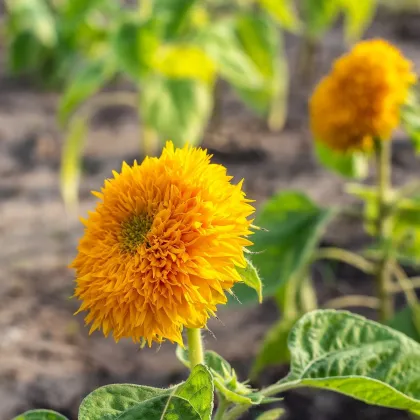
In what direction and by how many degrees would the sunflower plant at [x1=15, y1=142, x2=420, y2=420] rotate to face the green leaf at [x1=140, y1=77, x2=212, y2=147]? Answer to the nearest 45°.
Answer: approximately 135° to its right

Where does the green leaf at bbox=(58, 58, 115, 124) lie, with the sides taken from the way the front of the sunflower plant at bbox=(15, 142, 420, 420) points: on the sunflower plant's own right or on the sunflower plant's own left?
on the sunflower plant's own right

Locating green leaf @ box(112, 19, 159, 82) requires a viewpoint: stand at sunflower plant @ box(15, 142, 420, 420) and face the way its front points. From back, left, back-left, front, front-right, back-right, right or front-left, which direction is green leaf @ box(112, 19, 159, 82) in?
back-right

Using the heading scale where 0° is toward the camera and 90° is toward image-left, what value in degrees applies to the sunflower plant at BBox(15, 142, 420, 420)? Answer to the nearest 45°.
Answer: approximately 45°
